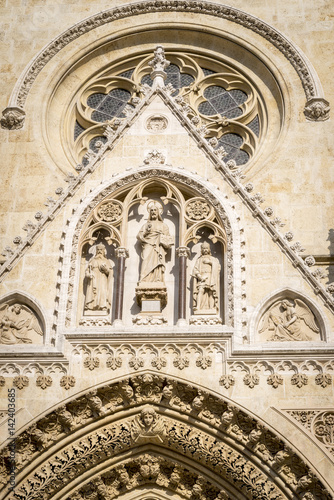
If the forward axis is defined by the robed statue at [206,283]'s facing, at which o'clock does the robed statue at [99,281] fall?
the robed statue at [99,281] is roughly at 3 o'clock from the robed statue at [206,283].

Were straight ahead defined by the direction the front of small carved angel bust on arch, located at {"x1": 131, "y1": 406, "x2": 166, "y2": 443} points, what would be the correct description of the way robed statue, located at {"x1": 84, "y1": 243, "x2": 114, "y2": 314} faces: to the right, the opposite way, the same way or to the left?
the same way

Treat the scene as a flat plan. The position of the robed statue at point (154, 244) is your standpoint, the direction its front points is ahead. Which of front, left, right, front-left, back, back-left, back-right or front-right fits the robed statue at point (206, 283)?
left

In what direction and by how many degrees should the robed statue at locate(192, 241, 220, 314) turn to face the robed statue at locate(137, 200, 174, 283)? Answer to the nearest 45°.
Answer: approximately 90° to its right

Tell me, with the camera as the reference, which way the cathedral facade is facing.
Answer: facing the viewer

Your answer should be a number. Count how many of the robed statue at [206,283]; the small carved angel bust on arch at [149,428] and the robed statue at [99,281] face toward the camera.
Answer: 3

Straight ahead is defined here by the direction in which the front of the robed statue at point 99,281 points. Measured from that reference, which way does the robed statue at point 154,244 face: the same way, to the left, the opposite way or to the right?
the same way

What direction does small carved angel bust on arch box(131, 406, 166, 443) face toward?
toward the camera

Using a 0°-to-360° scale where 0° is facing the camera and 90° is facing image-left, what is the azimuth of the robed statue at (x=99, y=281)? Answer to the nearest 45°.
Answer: approximately 0°

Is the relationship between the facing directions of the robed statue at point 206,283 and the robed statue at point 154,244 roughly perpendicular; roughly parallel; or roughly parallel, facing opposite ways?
roughly parallel

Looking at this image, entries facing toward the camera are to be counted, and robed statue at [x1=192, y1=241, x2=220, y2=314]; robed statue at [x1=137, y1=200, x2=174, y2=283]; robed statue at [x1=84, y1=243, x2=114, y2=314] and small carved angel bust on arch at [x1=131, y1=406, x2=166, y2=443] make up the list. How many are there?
4
